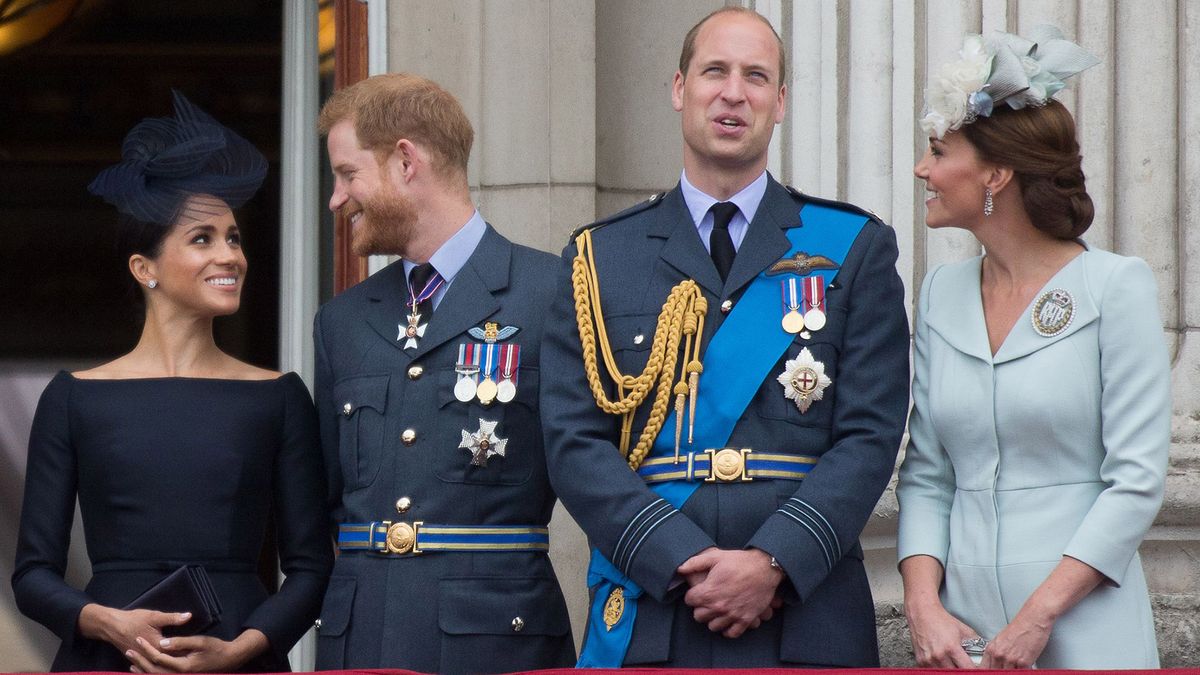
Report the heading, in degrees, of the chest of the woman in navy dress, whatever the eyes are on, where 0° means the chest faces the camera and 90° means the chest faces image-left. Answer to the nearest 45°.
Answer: approximately 0°

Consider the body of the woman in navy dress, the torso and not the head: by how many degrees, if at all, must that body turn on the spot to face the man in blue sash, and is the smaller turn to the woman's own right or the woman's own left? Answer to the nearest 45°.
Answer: approximately 45° to the woman's own left

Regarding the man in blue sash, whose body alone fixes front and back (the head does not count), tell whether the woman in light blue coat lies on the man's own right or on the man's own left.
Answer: on the man's own left

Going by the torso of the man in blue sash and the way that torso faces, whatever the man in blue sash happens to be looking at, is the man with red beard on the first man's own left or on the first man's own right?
on the first man's own right

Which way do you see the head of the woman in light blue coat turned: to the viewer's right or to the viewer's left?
to the viewer's left

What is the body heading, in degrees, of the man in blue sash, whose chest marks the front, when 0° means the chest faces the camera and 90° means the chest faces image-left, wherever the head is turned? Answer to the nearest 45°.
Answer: approximately 0°

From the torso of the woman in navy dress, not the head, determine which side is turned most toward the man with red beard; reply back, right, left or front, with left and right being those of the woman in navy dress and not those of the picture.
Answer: left

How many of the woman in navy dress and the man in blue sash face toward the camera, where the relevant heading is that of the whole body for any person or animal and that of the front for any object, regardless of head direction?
2
